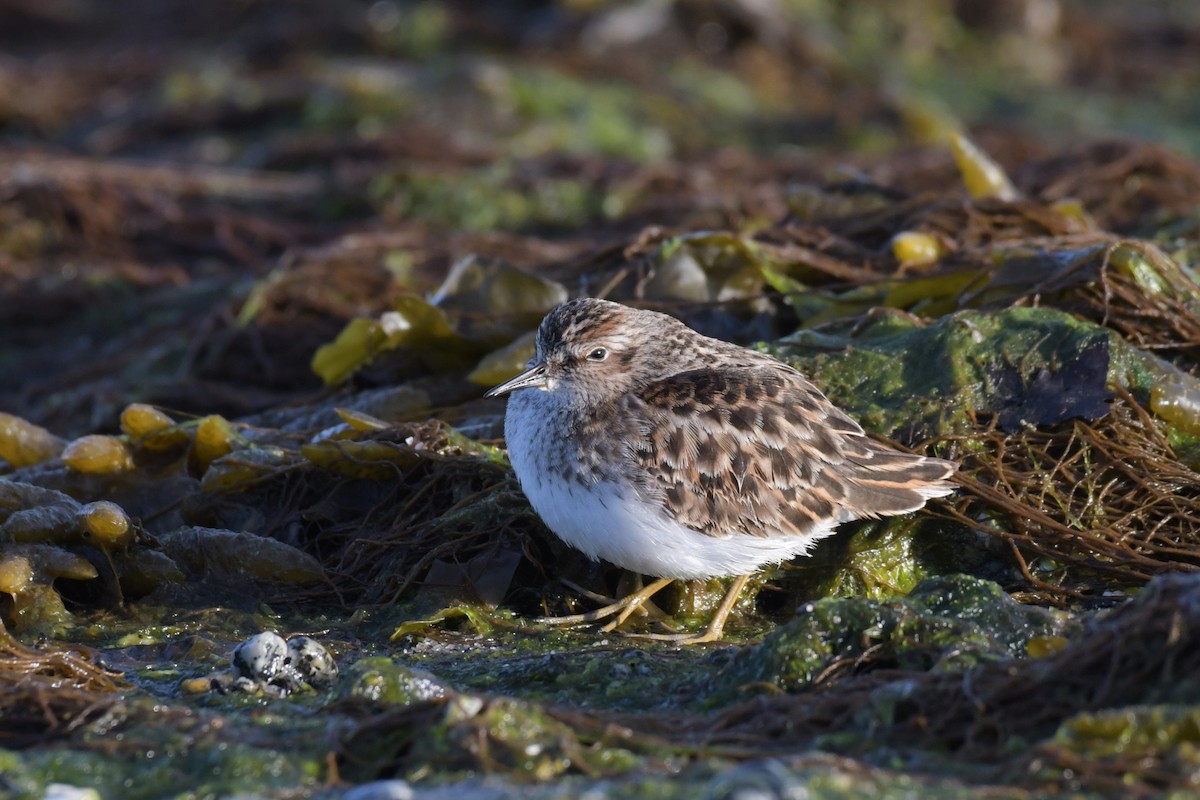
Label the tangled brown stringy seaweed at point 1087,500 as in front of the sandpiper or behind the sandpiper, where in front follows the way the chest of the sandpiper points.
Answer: behind

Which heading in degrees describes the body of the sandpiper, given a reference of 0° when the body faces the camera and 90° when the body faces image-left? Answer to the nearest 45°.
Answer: approximately 90°
